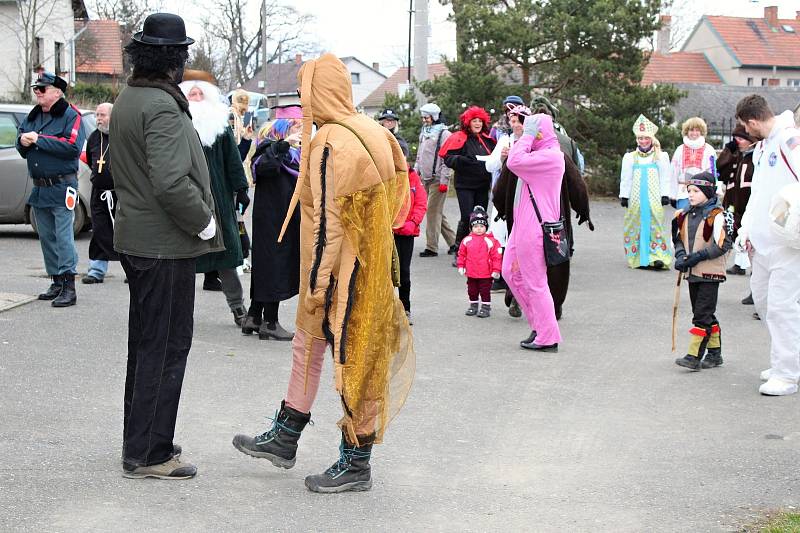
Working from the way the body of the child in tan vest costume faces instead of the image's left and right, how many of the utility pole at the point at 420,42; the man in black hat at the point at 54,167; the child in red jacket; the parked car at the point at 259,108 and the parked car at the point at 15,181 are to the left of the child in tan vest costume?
0

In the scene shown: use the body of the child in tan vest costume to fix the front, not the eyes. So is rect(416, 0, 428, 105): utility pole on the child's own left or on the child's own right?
on the child's own right

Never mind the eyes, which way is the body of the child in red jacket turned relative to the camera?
toward the camera

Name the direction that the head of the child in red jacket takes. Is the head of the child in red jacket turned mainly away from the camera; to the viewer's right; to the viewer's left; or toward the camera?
toward the camera

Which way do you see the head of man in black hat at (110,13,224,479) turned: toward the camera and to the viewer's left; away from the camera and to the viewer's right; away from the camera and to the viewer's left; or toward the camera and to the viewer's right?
away from the camera and to the viewer's right

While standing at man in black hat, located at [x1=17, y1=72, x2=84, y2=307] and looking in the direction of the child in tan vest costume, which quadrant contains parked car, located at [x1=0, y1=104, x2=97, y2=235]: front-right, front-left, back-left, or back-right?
back-left

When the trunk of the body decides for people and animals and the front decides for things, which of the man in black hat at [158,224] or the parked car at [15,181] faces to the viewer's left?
the parked car

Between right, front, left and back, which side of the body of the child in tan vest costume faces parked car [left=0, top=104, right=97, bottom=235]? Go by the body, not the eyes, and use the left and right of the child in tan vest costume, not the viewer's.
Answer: right

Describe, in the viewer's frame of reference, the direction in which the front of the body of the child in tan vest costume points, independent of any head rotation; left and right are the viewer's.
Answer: facing the viewer and to the left of the viewer

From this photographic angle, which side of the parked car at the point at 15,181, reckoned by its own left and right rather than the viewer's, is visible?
left

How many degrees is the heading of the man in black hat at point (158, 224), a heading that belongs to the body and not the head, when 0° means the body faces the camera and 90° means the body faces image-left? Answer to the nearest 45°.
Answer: approximately 225°

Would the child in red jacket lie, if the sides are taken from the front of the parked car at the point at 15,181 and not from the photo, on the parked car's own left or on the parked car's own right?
on the parked car's own left

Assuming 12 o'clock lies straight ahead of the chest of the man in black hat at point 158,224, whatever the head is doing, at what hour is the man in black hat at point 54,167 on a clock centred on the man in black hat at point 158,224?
the man in black hat at point 54,167 is roughly at 10 o'clock from the man in black hat at point 158,224.

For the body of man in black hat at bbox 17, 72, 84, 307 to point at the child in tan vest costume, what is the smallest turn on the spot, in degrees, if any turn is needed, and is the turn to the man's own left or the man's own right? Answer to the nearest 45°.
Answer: approximately 90° to the man's own left

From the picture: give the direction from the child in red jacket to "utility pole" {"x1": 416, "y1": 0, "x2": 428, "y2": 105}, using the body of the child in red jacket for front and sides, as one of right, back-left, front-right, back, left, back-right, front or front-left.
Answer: back
